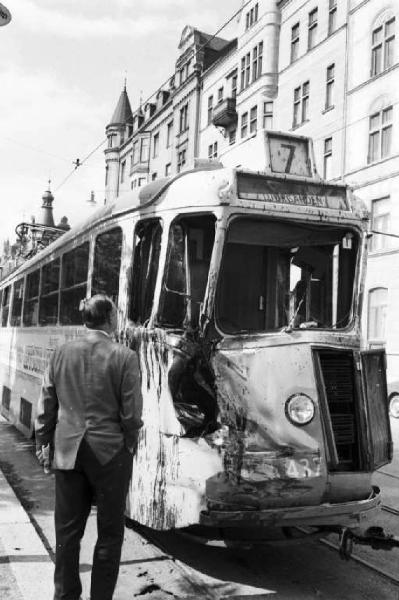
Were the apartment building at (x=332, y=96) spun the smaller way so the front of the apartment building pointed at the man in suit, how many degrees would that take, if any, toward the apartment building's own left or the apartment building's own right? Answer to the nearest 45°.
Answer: approximately 45° to the apartment building's own left

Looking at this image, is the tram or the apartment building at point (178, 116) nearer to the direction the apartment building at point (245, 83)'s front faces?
the tram

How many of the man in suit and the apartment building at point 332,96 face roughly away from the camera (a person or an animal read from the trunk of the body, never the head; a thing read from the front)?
1

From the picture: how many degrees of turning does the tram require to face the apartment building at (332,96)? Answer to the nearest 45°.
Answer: approximately 135° to its left

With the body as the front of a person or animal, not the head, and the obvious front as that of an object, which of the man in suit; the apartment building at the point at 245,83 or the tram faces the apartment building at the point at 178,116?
the man in suit

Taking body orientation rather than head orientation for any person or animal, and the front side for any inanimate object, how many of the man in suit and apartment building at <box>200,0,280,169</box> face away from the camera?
1

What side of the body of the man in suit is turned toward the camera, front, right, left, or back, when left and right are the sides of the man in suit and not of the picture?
back

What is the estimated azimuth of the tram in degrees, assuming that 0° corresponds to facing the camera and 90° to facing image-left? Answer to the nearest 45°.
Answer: approximately 315°

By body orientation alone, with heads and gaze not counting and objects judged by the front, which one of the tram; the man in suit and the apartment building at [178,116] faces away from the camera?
the man in suit

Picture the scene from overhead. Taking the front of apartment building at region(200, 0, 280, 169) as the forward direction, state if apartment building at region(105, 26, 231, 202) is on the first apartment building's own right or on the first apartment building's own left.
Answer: on the first apartment building's own right

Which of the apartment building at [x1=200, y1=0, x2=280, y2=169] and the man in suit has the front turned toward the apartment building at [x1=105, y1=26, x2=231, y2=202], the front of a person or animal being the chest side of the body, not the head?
the man in suit

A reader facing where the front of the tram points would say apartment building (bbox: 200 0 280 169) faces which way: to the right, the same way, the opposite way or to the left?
to the right
